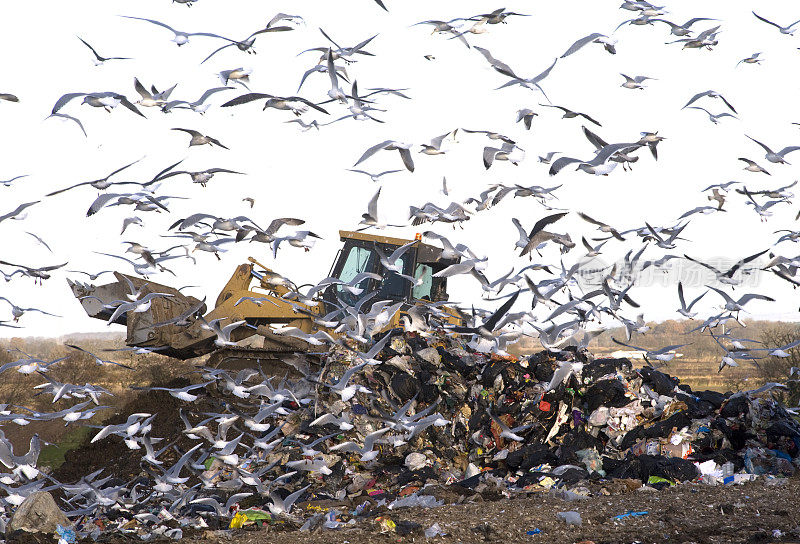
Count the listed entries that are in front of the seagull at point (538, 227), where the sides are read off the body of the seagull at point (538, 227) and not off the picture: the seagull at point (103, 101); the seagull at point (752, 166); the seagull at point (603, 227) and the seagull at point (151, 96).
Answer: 2

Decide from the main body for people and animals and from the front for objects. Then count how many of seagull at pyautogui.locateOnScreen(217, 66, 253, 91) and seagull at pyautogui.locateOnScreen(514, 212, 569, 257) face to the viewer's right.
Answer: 1

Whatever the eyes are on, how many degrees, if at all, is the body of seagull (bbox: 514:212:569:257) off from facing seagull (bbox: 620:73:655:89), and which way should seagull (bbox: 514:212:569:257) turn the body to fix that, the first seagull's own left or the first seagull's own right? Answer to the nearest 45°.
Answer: approximately 90° to the first seagull's own right

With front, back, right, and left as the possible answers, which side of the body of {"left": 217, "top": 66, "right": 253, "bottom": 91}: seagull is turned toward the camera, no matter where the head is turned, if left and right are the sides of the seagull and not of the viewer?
right

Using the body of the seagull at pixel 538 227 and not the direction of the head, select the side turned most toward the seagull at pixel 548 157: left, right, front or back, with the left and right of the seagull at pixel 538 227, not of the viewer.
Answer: right
